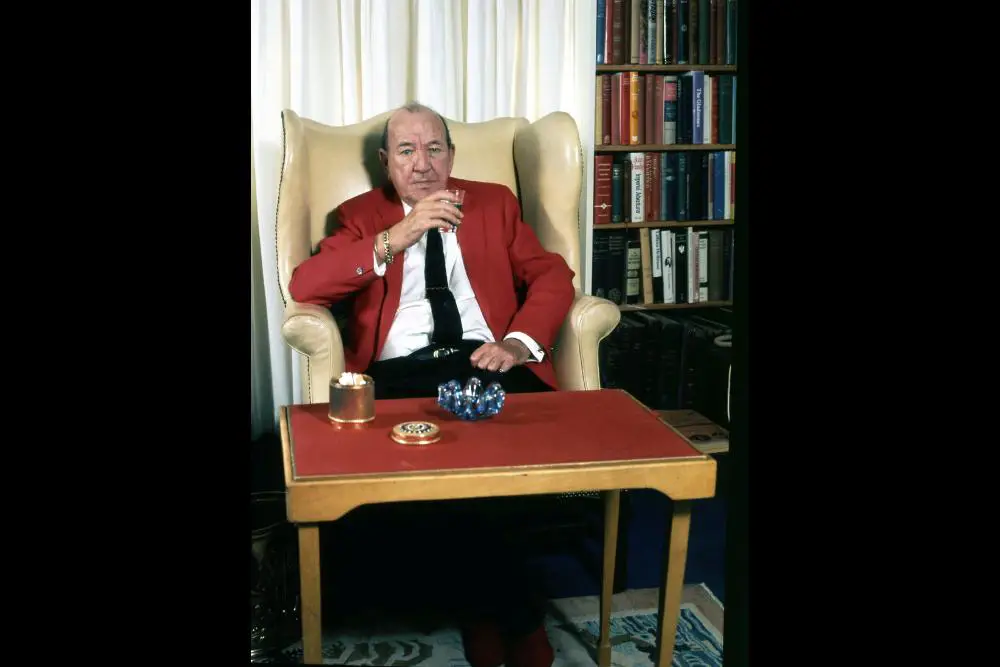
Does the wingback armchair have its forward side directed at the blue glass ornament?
yes

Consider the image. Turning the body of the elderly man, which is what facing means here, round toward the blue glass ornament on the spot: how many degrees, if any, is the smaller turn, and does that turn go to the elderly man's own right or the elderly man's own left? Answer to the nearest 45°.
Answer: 0° — they already face it

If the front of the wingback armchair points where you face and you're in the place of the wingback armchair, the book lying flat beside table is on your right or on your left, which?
on your left

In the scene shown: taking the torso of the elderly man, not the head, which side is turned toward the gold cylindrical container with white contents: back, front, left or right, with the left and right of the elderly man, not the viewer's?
front

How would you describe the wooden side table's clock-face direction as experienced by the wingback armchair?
The wooden side table is roughly at 12 o'clock from the wingback armchair.

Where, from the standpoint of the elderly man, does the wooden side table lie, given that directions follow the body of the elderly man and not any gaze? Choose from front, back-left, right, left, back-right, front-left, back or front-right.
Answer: front

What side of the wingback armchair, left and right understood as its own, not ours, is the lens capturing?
front

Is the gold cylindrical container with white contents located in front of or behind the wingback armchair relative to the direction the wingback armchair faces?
in front

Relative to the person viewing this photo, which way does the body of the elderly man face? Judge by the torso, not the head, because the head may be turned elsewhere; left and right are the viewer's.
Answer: facing the viewer
